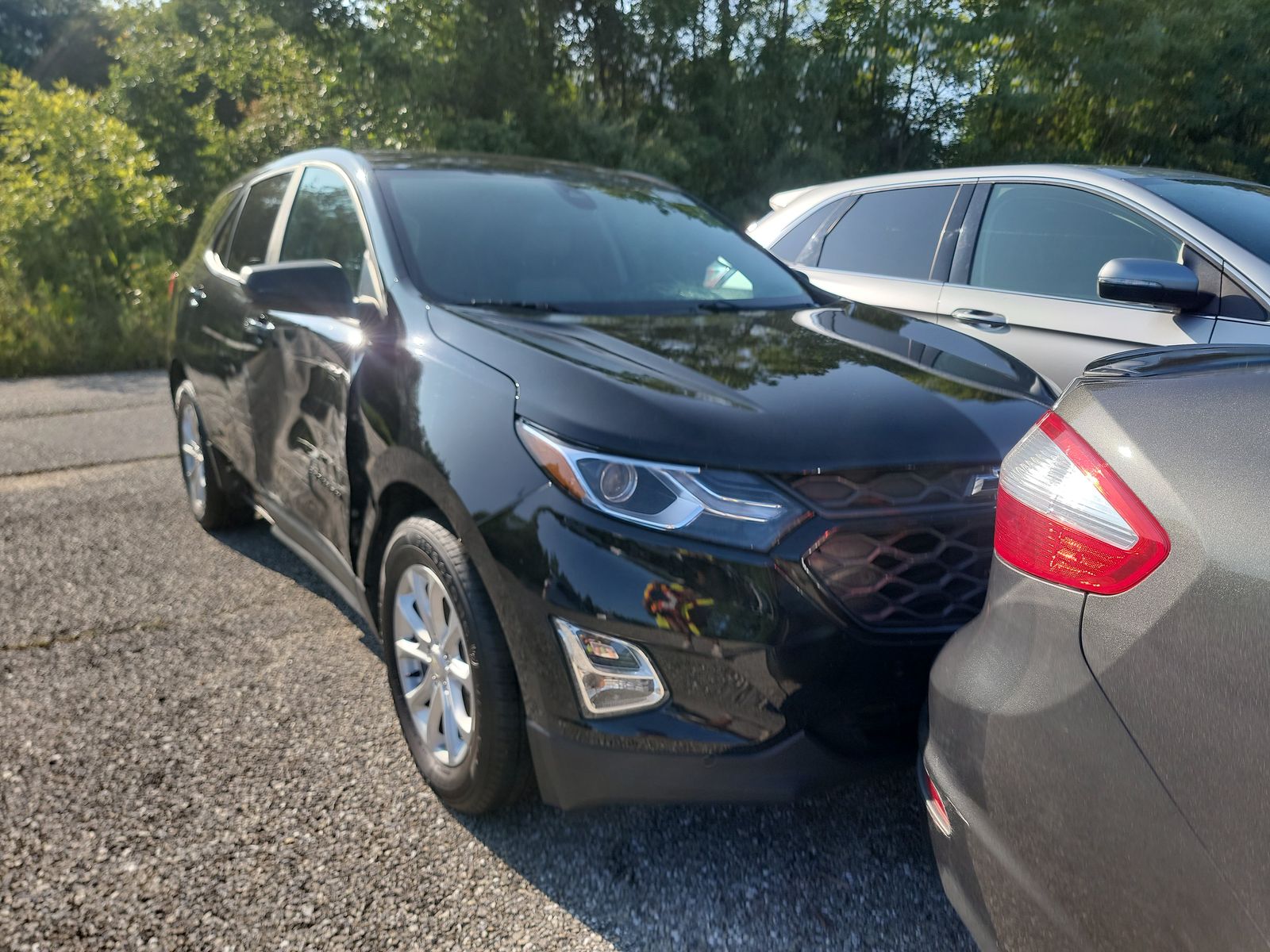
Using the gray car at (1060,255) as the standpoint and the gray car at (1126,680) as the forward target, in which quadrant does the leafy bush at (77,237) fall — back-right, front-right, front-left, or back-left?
back-right

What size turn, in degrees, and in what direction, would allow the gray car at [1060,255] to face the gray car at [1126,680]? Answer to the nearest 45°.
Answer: approximately 45° to its right

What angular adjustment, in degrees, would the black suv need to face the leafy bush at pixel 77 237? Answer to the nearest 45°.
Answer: approximately 180°

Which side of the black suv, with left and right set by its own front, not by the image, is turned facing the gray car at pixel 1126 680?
front

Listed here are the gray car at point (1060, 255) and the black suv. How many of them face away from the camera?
0

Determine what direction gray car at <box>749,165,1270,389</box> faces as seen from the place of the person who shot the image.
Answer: facing the viewer and to the right of the viewer

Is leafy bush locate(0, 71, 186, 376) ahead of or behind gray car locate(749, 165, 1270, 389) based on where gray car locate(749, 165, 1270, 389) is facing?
behind

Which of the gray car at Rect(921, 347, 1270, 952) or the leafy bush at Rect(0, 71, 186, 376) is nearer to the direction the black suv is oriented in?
the gray car

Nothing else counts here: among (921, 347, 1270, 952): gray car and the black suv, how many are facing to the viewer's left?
0

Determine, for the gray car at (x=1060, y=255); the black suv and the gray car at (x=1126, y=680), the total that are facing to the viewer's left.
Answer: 0

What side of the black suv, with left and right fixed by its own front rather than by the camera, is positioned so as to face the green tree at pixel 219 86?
back

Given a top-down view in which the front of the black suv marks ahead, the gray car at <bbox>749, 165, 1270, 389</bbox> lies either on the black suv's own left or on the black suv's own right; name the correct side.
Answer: on the black suv's own left

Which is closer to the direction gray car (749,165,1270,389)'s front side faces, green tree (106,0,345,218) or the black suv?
the black suv

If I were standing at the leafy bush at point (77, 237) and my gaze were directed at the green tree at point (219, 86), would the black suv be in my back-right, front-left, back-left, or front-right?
back-right

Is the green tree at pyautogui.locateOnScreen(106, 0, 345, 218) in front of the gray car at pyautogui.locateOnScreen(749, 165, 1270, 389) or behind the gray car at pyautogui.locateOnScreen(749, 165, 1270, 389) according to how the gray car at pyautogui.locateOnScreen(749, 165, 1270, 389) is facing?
behind
